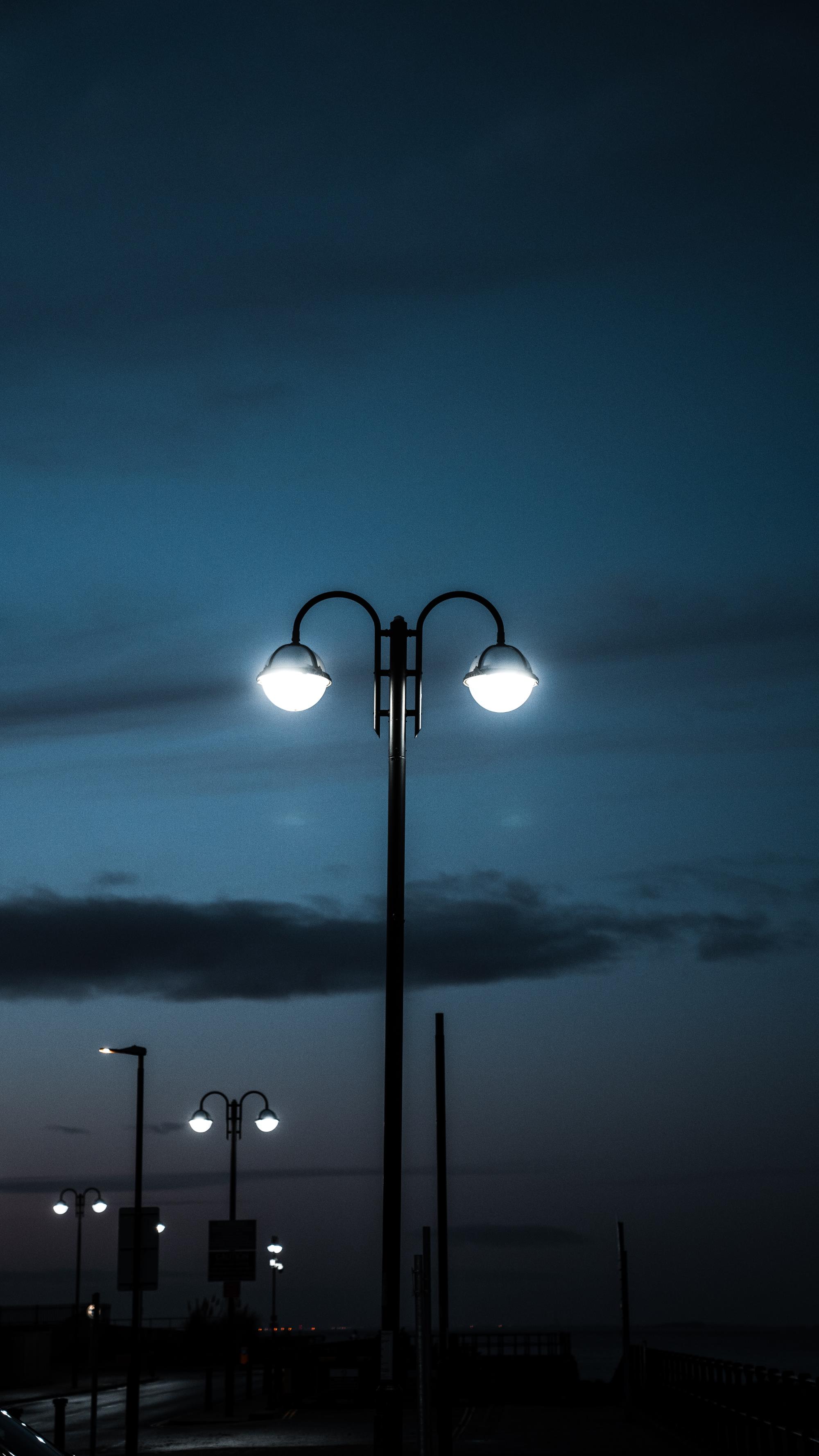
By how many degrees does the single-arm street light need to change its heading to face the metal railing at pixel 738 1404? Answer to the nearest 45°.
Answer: approximately 135° to its left

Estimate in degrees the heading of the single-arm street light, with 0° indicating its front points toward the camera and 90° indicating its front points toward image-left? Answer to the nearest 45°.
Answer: approximately 90°

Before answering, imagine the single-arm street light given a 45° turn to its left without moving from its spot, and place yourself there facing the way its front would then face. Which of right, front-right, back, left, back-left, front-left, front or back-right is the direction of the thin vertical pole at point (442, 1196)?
left

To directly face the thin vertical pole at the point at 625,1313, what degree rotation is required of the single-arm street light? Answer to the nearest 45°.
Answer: approximately 135° to its right

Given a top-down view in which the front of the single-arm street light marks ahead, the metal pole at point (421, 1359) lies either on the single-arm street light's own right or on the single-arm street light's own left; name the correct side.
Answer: on the single-arm street light's own left

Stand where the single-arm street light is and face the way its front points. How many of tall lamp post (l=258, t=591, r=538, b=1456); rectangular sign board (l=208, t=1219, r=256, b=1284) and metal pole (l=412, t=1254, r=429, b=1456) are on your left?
2

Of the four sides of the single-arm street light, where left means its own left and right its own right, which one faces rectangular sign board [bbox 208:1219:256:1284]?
right

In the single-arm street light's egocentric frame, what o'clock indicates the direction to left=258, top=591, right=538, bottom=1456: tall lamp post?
The tall lamp post is roughly at 9 o'clock from the single-arm street light.
